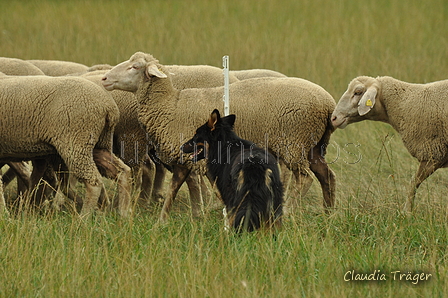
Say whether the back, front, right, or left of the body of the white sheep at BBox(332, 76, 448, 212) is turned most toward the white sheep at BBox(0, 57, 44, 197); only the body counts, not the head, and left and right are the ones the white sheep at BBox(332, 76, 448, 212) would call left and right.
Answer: front

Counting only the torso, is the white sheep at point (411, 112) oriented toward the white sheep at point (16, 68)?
yes

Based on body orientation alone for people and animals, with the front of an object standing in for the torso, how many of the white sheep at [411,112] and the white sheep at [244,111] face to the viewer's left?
2

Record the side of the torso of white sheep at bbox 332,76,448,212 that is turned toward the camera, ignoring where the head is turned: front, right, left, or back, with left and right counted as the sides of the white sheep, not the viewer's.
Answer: left

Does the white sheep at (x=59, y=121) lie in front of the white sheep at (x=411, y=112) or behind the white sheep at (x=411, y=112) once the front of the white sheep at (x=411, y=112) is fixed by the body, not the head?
in front

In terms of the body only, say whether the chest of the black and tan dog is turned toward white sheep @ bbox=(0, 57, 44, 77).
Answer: yes

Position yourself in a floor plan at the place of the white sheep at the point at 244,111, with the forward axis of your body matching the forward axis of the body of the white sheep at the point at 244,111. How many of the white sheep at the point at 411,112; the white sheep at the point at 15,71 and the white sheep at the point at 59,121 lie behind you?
1

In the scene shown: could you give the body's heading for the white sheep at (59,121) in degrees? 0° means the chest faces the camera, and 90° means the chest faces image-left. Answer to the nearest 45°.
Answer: approximately 90°

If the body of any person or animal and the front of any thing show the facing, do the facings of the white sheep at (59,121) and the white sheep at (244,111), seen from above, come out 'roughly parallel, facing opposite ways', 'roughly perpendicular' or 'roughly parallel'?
roughly parallel

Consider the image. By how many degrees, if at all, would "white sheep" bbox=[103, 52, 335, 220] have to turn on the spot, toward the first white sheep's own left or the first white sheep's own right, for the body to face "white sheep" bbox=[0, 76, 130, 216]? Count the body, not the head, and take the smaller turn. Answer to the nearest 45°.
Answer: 0° — it already faces it

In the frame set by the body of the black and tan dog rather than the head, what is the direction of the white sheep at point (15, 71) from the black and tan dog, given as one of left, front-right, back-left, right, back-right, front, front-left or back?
front

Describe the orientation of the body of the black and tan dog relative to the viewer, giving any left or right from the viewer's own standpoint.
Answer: facing away from the viewer and to the left of the viewer

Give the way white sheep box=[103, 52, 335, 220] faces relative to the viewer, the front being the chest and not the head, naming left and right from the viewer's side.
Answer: facing to the left of the viewer
